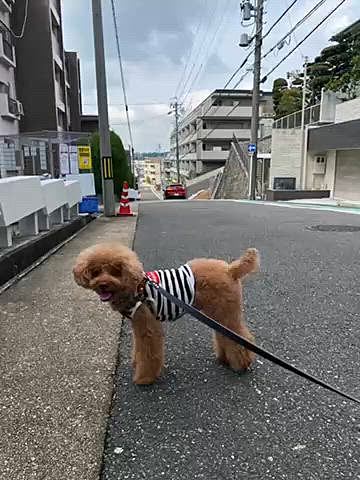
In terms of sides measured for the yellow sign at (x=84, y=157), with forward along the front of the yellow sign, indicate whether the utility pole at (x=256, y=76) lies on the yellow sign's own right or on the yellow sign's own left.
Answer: on the yellow sign's own left

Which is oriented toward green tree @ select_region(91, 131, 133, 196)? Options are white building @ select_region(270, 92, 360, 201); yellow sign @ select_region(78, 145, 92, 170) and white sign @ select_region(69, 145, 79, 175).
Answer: the white building

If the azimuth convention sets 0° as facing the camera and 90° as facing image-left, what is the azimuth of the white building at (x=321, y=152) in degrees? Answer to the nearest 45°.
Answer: approximately 45°

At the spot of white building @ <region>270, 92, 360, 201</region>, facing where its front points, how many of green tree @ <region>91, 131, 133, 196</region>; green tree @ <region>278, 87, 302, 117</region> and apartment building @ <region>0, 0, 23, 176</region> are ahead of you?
2

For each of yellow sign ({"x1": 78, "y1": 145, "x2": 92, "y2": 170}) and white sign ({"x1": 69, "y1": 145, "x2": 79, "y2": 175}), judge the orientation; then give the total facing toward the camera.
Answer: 2

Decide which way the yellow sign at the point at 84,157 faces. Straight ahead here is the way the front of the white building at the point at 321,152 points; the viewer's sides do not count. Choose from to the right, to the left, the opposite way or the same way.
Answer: to the left

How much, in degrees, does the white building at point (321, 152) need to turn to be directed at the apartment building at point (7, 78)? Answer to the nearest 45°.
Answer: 0° — it already faces it

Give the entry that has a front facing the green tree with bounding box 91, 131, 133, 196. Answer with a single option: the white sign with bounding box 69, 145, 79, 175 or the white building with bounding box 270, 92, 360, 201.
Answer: the white building

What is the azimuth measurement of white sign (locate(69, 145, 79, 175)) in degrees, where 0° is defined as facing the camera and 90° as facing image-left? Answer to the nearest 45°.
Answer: approximately 0°

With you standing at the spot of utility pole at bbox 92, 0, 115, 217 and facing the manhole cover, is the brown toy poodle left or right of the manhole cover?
right
